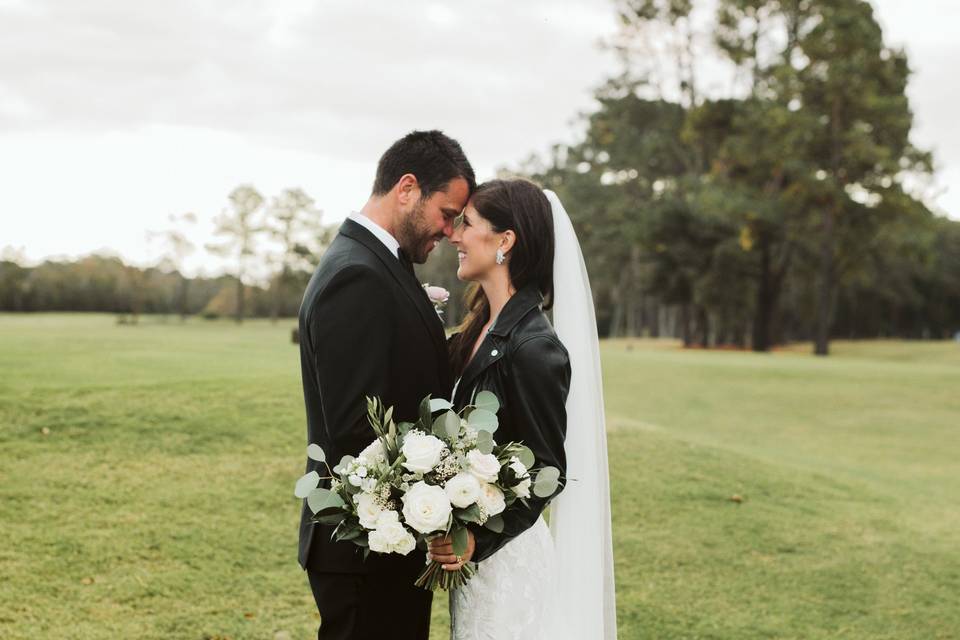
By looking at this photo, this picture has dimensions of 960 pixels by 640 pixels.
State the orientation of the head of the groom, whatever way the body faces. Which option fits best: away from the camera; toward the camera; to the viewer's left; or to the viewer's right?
to the viewer's right

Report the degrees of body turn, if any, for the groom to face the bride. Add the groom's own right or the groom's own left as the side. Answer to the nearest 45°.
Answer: approximately 45° to the groom's own left

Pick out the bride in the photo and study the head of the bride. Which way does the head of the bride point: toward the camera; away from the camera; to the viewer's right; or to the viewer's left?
to the viewer's left

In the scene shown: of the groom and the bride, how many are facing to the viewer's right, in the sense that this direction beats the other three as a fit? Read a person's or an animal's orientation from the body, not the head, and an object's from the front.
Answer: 1

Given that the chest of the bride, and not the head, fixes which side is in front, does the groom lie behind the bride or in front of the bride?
in front

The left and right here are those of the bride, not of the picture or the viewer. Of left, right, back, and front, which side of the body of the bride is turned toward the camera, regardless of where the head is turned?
left

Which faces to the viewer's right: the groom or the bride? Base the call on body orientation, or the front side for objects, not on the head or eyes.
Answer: the groom

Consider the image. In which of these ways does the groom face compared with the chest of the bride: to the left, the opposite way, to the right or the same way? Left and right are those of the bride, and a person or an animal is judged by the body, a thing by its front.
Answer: the opposite way

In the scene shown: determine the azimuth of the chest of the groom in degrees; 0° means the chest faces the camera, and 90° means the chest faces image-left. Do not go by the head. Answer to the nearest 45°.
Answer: approximately 270°
